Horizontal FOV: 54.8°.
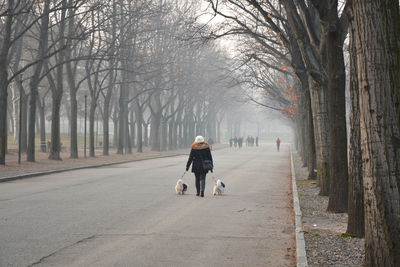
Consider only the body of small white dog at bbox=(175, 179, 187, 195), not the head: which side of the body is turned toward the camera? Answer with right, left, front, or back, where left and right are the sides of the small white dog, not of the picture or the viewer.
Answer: back

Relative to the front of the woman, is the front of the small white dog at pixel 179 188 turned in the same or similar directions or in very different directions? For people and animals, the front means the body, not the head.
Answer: same or similar directions

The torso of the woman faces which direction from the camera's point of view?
away from the camera

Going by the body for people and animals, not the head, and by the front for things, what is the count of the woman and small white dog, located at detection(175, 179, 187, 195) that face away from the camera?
2
